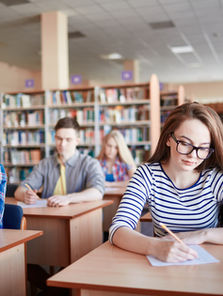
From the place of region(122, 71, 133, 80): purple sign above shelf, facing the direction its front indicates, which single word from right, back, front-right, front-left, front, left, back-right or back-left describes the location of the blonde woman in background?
front

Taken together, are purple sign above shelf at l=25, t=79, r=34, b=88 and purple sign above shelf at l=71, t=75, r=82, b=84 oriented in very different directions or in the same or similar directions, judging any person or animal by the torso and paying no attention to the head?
same or similar directions

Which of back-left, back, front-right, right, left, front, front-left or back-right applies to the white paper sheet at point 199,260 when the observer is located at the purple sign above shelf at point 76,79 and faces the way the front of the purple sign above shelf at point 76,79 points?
front

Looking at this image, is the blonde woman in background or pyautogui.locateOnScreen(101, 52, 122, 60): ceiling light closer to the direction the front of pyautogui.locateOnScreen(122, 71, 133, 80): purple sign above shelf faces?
the blonde woman in background

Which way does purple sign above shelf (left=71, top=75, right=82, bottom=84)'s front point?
toward the camera

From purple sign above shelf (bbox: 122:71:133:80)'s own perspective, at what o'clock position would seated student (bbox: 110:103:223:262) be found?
The seated student is roughly at 12 o'clock from the purple sign above shelf.

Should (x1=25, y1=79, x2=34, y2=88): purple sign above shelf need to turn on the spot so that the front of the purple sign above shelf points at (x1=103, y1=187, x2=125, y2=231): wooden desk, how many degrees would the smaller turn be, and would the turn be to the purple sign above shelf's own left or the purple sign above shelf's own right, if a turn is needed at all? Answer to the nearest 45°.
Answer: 0° — it already faces it

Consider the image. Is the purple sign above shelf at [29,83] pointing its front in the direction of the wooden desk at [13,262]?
yes

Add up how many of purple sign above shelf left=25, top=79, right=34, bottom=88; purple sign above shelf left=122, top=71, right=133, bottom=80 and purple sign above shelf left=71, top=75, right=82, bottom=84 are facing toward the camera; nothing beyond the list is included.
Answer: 3

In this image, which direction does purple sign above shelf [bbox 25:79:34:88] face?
toward the camera

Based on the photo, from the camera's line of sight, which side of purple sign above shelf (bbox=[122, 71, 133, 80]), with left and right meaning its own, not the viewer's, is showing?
front

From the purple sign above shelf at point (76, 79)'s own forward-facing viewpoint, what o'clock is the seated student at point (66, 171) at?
The seated student is roughly at 12 o'clock from the purple sign above shelf.

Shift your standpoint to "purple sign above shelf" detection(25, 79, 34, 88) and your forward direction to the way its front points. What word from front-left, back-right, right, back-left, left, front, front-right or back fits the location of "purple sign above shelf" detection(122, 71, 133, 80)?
front-left

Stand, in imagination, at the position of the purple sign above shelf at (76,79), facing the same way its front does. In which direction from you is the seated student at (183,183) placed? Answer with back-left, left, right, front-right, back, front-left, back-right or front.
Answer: front
